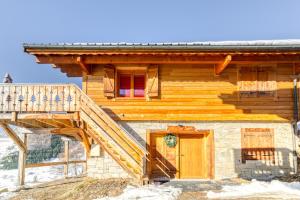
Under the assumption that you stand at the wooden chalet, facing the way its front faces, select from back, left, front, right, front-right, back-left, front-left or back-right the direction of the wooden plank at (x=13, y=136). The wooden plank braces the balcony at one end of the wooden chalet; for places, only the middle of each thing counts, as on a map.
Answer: right

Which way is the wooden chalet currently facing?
toward the camera
